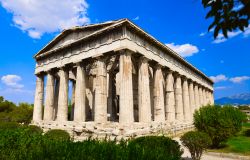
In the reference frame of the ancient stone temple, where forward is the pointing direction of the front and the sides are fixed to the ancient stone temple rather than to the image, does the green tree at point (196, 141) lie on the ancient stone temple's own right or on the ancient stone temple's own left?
on the ancient stone temple's own left

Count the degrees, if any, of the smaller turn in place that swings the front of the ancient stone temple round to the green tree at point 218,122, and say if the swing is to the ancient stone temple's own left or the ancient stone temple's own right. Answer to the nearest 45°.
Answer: approximately 90° to the ancient stone temple's own left

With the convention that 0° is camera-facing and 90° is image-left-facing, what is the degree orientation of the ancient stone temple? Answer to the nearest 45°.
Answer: approximately 45°
